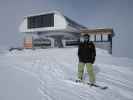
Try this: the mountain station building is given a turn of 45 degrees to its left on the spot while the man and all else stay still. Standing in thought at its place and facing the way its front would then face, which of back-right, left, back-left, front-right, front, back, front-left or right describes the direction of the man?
front

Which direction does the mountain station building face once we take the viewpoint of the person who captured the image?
facing the viewer and to the left of the viewer
